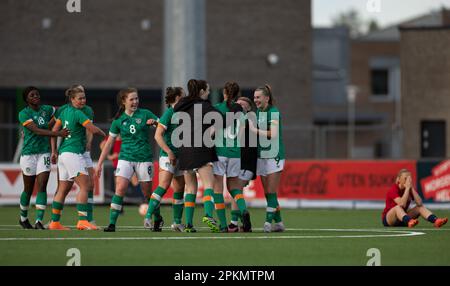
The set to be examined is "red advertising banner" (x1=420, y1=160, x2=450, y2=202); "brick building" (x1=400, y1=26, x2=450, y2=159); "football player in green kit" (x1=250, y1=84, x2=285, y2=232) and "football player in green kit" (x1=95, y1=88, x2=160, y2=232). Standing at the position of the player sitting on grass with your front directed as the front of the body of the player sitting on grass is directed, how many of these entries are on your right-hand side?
2

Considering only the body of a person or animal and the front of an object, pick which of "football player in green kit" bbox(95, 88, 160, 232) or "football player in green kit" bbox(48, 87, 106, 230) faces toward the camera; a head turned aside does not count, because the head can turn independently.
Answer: "football player in green kit" bbox(95, 88, 160, 232)

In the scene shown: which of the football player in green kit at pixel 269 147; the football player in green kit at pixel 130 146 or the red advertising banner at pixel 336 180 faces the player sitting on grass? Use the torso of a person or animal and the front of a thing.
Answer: the red advertising banner

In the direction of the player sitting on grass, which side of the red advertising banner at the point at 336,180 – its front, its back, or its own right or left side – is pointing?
front

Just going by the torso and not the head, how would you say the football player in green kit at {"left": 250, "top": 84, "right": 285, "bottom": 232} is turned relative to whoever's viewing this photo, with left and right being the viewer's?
facing the viewer and to the left of the viewer

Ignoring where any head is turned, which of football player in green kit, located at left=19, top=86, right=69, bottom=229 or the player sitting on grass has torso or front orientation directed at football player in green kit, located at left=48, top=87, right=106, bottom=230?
football player in green kit, located at left=19, top=86, right=69, bottom=229

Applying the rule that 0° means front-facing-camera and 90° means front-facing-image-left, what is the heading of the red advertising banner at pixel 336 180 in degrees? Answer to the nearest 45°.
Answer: approximately 0°

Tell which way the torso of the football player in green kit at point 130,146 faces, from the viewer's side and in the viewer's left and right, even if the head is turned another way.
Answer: facing the viewer

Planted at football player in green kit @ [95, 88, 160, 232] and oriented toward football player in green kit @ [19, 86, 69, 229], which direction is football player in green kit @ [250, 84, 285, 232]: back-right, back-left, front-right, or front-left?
back-right

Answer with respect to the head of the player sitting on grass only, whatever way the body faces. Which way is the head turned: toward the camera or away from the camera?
toward the camera

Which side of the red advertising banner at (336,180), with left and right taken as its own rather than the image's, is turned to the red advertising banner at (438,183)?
left

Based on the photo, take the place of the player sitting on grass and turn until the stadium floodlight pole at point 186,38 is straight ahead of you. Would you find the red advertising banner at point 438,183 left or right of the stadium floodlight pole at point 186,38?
right

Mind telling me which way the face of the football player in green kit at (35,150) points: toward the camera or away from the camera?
toward the camera
